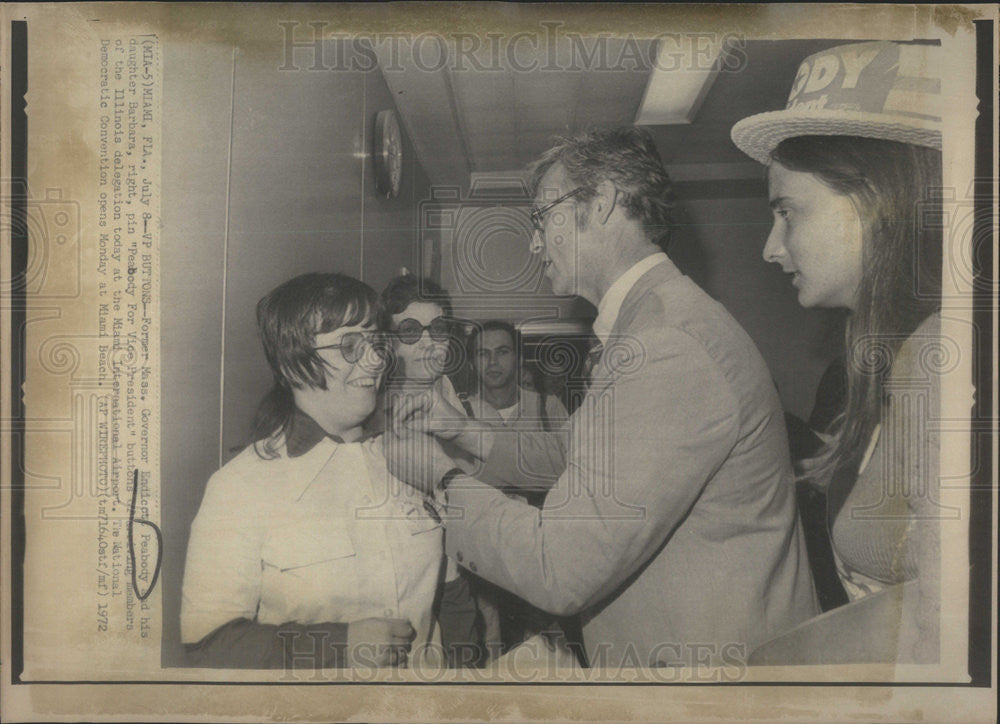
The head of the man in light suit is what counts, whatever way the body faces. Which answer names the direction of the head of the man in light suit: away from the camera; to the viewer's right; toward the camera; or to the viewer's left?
to the viewer's left

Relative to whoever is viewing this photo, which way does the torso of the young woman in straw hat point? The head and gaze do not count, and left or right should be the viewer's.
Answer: facing to the left of the viewer

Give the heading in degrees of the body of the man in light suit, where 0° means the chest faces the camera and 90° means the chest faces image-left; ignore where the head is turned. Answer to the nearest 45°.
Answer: approximately 90°

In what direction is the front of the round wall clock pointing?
to the viewer's right

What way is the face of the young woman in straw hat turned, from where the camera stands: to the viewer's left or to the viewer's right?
to the viewer's left

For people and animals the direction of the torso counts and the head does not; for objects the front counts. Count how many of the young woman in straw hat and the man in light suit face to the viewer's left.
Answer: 2
